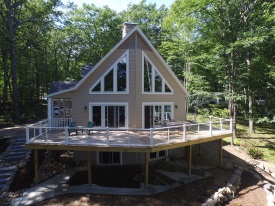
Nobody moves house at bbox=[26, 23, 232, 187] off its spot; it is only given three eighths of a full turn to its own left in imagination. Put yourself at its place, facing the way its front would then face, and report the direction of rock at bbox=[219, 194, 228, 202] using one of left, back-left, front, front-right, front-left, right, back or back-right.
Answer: right

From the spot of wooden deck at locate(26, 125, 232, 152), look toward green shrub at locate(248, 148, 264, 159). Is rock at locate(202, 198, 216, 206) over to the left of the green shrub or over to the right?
right

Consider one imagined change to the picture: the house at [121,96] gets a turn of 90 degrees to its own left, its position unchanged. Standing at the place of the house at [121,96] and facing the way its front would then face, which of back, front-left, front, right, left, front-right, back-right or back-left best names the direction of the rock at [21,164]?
back

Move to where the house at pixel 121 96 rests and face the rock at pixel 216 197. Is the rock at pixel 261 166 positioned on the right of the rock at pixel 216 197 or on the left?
left

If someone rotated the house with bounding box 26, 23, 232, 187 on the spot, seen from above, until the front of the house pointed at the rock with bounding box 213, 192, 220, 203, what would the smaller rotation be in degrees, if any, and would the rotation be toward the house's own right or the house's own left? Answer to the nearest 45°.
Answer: approximately 45° to the house's own left

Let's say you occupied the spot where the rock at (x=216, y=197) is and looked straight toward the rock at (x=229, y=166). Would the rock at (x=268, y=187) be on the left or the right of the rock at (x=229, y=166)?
right

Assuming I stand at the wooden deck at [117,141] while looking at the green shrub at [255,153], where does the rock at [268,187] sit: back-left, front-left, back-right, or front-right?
front-right

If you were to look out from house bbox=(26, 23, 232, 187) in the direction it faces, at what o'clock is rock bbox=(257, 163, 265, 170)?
The rock is roughly at 9 o'clock from the house.

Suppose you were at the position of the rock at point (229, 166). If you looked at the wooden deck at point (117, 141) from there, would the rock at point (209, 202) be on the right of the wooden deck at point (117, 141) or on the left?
left

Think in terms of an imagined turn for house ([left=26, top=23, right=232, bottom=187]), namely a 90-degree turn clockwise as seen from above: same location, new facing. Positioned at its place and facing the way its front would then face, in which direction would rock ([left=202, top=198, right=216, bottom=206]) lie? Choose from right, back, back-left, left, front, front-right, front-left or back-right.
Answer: back-left

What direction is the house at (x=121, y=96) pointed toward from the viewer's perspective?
toward the camera
